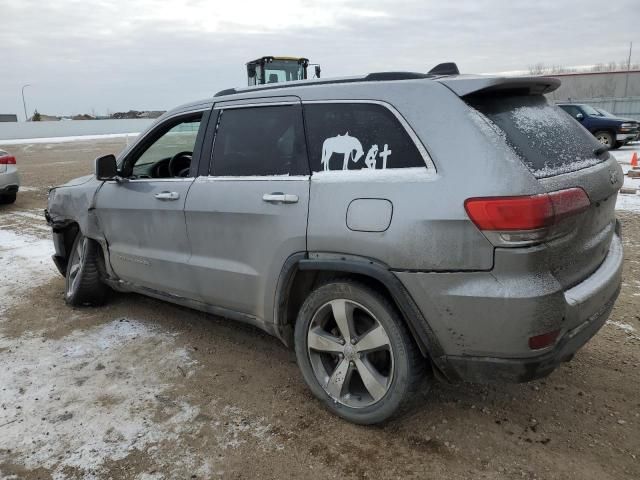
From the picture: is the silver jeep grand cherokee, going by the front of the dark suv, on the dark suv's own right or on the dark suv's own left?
on the dark suv's own right

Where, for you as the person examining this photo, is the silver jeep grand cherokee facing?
facing away from the viewer and to the left of the viewer

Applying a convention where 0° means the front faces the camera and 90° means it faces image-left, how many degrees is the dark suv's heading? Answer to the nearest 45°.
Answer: approximately 315°

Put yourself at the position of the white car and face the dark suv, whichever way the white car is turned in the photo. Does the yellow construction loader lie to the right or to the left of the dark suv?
left

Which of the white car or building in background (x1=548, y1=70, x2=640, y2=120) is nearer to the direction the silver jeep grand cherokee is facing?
the white car

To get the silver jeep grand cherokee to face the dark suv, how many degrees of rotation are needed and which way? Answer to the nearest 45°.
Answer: approximately 90° to its right

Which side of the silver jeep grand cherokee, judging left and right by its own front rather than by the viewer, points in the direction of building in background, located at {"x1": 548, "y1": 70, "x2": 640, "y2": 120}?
right

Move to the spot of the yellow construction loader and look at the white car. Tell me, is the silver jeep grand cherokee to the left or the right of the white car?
left

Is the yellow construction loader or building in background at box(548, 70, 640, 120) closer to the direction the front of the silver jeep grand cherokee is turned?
the yellow construction loader

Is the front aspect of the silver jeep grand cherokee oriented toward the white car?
yes

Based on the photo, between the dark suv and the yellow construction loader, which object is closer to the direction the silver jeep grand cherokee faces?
the yellow construction loader
